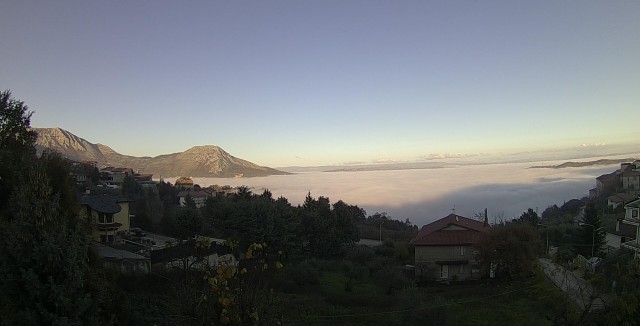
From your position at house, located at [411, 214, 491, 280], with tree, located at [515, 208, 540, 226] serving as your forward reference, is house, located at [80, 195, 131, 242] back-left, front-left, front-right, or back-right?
back-left

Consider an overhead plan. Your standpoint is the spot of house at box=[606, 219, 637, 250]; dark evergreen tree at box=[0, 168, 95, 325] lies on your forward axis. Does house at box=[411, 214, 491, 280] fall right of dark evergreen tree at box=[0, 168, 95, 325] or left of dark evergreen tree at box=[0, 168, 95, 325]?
right

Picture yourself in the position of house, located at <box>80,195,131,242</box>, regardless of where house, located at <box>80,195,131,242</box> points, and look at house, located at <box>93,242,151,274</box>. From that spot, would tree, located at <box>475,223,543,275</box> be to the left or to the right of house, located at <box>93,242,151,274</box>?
left

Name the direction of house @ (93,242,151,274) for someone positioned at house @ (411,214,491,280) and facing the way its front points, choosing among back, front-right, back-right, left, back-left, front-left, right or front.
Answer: front-right

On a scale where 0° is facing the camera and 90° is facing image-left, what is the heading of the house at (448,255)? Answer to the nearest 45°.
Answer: approximately 0°

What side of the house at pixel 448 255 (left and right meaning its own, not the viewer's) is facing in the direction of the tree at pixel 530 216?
back

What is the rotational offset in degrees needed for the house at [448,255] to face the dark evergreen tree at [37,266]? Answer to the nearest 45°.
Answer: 0° — it already faces it

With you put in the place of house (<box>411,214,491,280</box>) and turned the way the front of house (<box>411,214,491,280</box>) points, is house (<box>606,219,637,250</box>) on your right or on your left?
on your left

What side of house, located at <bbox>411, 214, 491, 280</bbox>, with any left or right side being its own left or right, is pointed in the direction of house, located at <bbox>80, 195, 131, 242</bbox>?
right

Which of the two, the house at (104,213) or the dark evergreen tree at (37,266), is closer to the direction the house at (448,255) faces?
the dark evergreen tree
